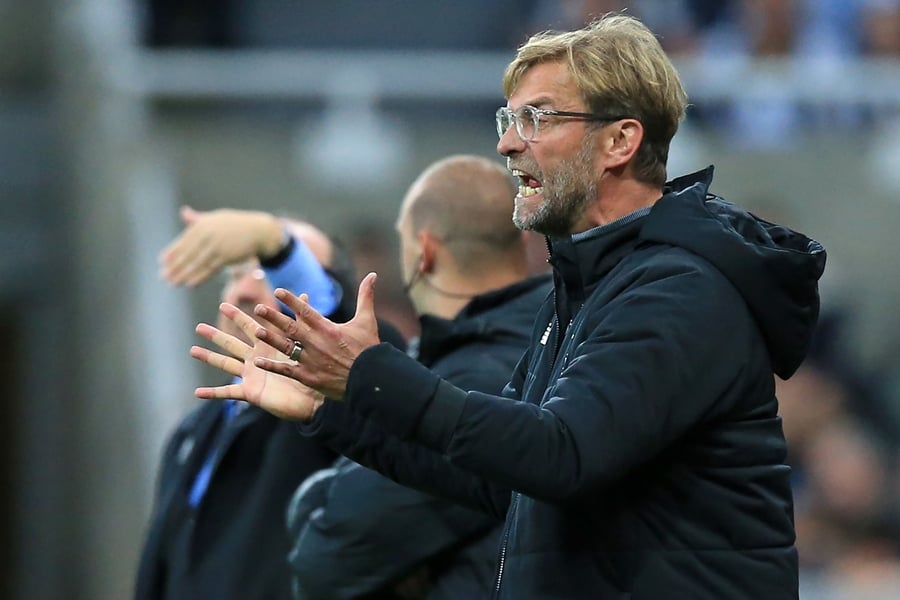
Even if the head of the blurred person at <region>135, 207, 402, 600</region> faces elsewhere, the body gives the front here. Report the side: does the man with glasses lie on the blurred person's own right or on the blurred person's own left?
on the blurred person's own left

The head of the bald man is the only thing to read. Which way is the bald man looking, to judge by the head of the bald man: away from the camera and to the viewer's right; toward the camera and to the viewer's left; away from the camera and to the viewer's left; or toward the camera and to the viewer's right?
away from the camera and to the viewer's left

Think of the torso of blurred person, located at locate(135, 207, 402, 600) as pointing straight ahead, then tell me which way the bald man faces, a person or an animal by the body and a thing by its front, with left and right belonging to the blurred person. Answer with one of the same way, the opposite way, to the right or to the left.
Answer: to the right

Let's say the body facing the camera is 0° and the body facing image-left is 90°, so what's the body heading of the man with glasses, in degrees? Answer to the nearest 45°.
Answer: approximately 90°

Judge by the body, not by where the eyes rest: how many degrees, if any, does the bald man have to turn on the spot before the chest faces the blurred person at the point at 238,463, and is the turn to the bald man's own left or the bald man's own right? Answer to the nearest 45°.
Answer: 0° — they already face them

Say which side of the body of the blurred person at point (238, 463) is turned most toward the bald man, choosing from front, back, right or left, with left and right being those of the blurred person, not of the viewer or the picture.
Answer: left

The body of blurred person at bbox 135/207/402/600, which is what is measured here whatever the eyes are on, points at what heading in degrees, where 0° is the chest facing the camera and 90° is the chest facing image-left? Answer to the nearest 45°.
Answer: approximately 45°

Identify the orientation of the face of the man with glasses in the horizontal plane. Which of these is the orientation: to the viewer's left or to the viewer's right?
to the viewer's left

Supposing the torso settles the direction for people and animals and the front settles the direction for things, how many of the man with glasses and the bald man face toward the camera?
0

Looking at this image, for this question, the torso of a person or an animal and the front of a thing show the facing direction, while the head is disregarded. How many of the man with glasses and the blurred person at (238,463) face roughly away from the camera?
0

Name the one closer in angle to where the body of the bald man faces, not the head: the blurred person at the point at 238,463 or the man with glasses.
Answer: the blurred person
